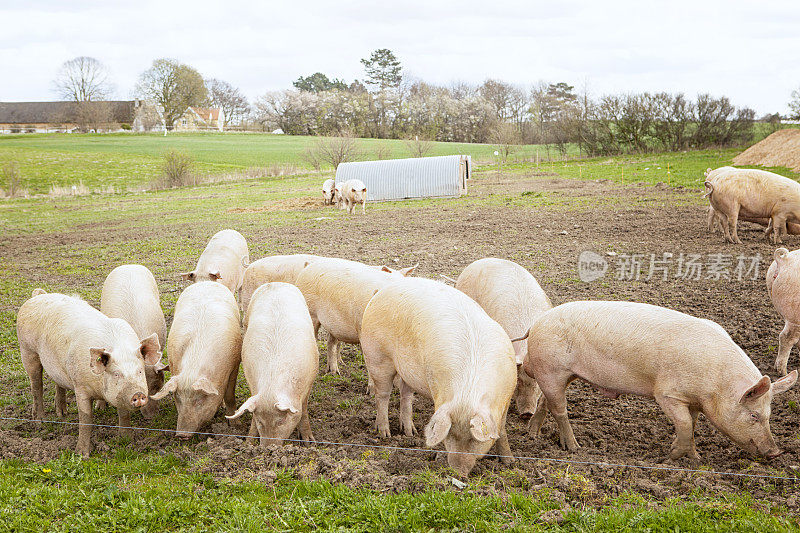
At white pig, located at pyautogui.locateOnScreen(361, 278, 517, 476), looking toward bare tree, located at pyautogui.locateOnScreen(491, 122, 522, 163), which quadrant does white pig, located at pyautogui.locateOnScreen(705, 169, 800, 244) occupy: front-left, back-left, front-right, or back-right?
front-right

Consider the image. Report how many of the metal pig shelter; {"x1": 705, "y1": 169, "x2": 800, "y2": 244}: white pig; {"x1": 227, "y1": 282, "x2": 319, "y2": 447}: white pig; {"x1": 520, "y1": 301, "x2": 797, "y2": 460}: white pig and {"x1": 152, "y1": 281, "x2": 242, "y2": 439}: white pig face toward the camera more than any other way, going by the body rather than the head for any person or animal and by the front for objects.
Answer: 2

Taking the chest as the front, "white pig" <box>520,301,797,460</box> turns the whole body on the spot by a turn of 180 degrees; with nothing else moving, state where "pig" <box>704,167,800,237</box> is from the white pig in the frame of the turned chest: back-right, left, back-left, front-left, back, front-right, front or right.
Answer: right

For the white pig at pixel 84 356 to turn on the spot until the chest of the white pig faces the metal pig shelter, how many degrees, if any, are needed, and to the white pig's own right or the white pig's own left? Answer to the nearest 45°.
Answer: approximately 90° to the white pig's own left

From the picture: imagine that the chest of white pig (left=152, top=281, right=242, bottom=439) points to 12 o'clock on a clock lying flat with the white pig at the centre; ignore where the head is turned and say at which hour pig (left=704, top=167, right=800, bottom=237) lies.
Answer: The pig is roughly at 8 o'clock from the white pig.

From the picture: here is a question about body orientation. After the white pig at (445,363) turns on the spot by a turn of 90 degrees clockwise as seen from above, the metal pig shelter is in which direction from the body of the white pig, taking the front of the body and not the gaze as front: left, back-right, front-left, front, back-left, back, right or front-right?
back-right

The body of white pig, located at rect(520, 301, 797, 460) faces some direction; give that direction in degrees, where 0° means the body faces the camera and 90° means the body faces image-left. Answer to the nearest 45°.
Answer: approximately 270°

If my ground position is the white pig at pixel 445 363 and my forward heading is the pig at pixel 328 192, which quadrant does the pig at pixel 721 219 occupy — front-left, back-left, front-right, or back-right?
front-right

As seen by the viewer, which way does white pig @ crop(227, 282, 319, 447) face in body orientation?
toward the camera

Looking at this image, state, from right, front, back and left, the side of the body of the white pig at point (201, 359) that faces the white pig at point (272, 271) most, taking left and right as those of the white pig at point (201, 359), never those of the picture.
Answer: back
